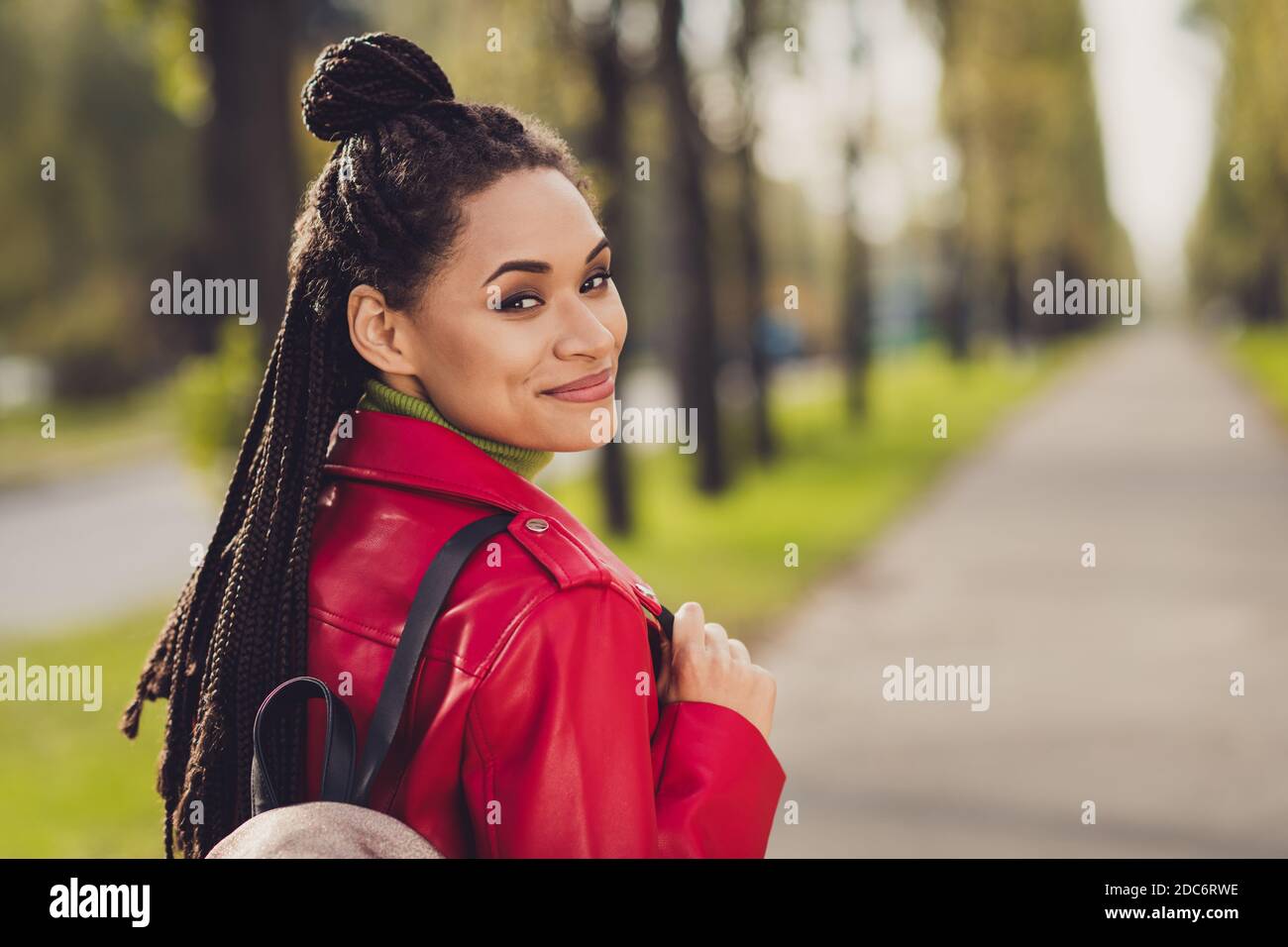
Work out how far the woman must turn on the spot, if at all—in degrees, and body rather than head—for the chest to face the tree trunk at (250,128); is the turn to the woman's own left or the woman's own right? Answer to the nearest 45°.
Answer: approximately 45° to the woman's own left

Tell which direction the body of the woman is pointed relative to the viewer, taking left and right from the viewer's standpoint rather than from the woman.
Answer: facing away from the viewer and to the right of the viewer

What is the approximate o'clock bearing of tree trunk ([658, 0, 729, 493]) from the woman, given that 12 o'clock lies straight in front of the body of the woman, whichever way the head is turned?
The tree trunk is roughly at 11 o'clock from the woman.
